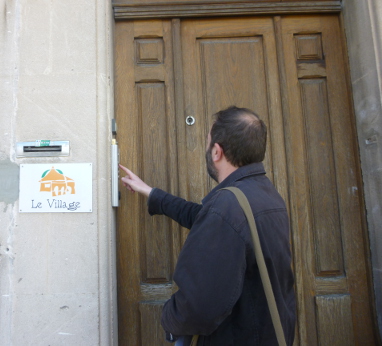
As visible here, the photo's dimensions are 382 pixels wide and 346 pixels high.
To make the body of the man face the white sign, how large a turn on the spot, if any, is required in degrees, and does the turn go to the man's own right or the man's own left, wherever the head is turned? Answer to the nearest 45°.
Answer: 0° — they already face it

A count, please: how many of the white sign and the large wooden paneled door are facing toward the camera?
2

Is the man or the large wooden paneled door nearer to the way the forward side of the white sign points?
the man

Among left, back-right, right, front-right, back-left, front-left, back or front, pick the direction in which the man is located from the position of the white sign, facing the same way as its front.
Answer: front-left

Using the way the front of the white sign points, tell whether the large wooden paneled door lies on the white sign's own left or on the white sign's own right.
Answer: on the white sign's own left

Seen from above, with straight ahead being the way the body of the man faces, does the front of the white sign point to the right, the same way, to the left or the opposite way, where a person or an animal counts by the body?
the opposite way

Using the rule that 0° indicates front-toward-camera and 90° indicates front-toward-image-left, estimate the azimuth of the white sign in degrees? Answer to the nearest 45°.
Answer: approximately 0°

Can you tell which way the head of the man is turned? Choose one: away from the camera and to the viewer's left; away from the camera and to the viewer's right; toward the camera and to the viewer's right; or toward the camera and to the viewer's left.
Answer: away from the camera and to the viewer's left

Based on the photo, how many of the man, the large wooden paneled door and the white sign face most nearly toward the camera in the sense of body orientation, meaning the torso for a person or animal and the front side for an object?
2

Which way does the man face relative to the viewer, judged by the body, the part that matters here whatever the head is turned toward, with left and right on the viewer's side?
facing away from the viewer and to the left of the viewer

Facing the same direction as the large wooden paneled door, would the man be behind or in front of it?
in front

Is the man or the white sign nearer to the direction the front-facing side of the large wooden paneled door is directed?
the man
